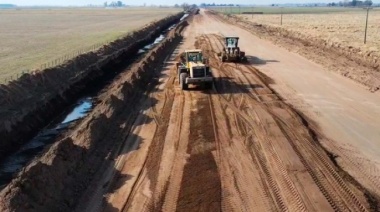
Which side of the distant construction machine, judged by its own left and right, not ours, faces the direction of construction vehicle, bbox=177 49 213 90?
front

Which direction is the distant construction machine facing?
toward the camera
